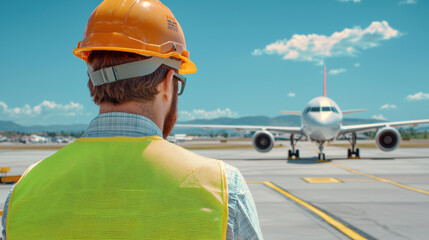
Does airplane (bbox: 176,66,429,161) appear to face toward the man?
yes

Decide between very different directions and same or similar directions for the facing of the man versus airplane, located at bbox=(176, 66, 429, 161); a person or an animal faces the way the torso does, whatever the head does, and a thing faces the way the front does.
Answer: very different directions

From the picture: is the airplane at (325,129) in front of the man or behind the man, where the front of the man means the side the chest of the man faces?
in front

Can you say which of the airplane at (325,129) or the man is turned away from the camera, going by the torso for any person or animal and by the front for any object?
the man

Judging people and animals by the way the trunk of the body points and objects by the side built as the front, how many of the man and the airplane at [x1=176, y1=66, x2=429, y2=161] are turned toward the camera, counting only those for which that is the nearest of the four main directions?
1

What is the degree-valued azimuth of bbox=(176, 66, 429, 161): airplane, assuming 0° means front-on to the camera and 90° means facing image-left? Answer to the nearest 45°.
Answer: approximately 0°

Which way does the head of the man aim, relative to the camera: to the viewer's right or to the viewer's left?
to the viewer's right

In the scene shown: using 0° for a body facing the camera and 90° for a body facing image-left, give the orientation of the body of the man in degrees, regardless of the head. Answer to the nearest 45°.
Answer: approximately 180°
